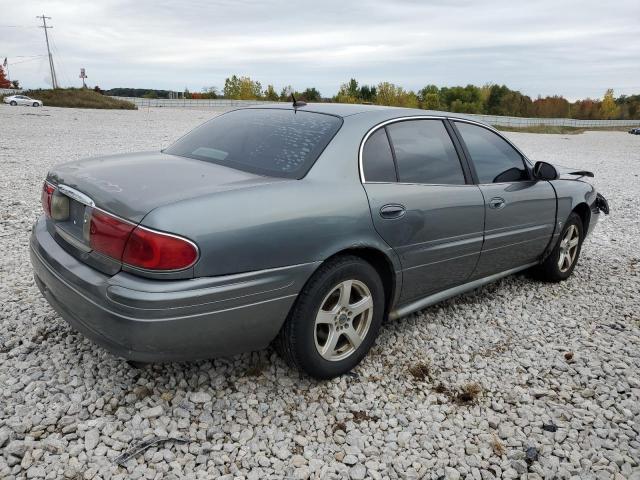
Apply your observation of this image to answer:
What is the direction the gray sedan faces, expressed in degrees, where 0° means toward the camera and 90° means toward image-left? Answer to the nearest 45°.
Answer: approximately 225°
